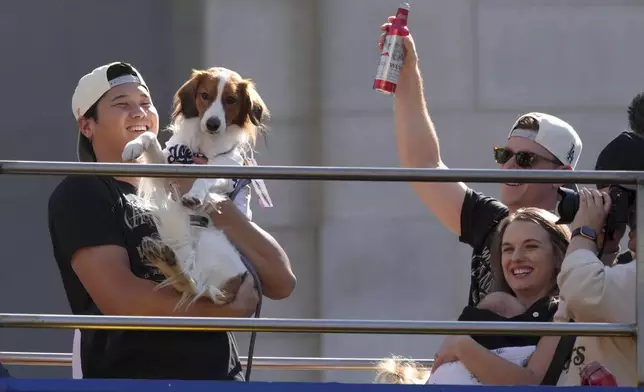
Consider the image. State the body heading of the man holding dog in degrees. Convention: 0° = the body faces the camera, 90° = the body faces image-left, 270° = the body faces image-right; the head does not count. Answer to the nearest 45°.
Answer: approximately 315°

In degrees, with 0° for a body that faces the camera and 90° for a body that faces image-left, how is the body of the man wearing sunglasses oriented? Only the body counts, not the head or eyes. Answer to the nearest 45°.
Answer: approximately 45°

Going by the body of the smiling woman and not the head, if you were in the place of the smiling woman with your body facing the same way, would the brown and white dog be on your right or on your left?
on your right
